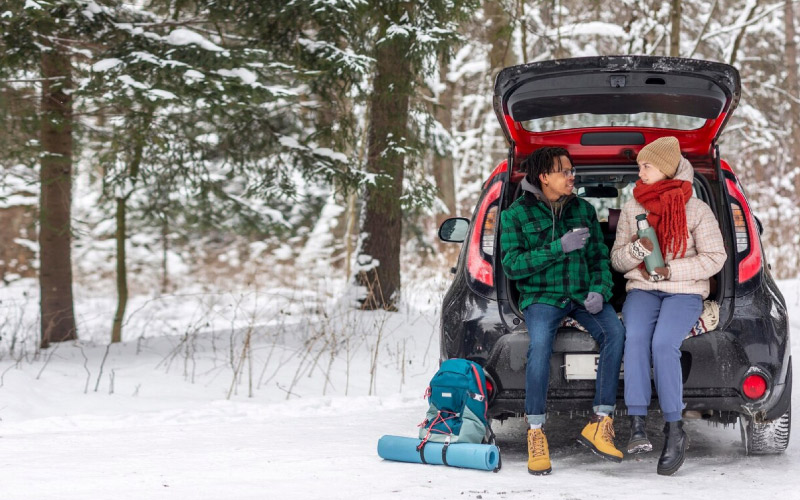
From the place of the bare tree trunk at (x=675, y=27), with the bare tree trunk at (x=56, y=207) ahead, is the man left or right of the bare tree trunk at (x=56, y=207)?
left

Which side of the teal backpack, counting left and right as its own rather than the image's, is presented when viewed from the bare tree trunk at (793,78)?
back

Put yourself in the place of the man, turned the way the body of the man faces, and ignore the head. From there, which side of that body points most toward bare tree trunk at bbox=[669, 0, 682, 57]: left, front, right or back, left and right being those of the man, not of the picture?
back

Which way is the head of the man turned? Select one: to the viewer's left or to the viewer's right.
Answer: to the viewer's right

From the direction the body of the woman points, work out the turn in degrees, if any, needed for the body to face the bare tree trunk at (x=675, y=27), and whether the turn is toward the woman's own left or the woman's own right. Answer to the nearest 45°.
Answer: approximately 135° to the woman's own right

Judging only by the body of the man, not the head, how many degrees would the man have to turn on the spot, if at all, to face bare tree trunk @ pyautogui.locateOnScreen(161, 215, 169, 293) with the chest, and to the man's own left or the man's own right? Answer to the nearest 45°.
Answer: approximately 135° to the man's own right

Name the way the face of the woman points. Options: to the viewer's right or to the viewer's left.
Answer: to the viewer's left
